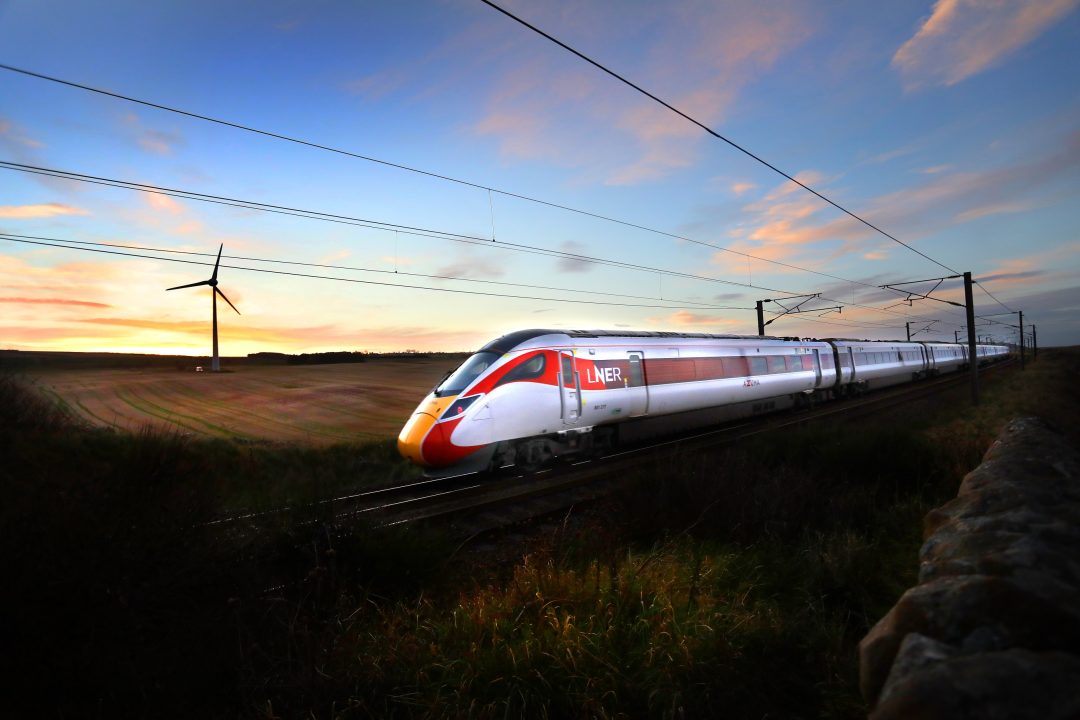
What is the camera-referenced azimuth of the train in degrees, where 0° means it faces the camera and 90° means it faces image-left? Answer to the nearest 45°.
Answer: approximately 45°

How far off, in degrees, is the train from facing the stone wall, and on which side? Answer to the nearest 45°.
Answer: approximately 45° to its left
